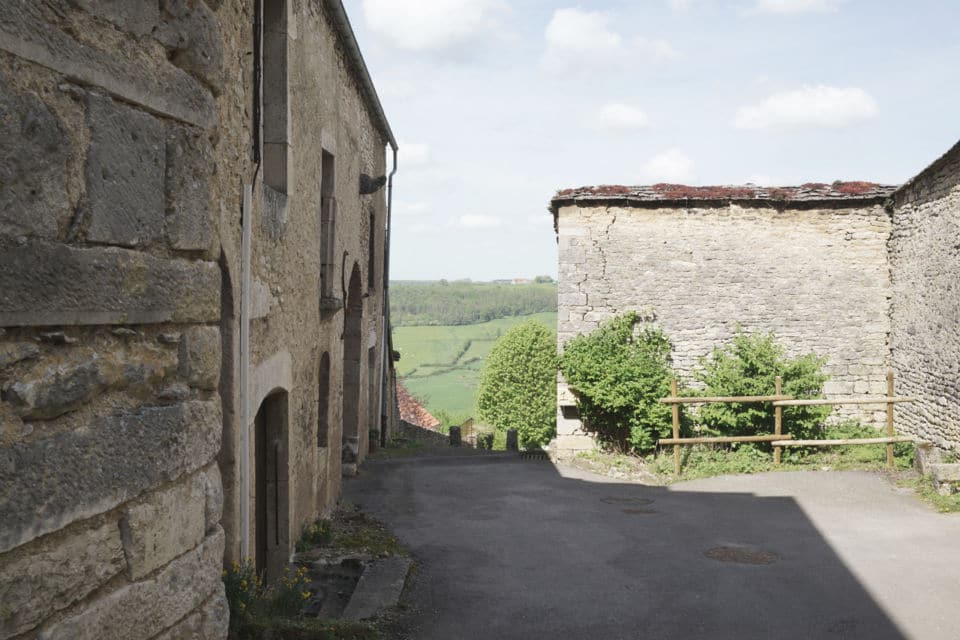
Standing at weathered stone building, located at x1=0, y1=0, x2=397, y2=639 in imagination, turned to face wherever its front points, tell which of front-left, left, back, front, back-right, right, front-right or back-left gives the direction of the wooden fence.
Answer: front-left

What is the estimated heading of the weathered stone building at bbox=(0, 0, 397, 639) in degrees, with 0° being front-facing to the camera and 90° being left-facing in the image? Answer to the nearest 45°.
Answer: approximately 270°

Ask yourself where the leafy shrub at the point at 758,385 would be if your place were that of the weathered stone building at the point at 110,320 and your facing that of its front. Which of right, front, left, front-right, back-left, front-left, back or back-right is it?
front-left

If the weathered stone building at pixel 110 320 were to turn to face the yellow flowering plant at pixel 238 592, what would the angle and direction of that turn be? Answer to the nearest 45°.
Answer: approximately 90° to its left

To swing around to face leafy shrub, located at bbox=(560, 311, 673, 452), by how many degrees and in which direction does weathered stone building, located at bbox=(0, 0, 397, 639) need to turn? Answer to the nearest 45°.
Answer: approximately 45° to its left

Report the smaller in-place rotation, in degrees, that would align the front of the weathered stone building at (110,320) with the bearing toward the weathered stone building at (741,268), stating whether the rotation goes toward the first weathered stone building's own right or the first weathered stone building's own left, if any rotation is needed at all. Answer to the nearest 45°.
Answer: approximately 45° to the first weathered stone building's own left
